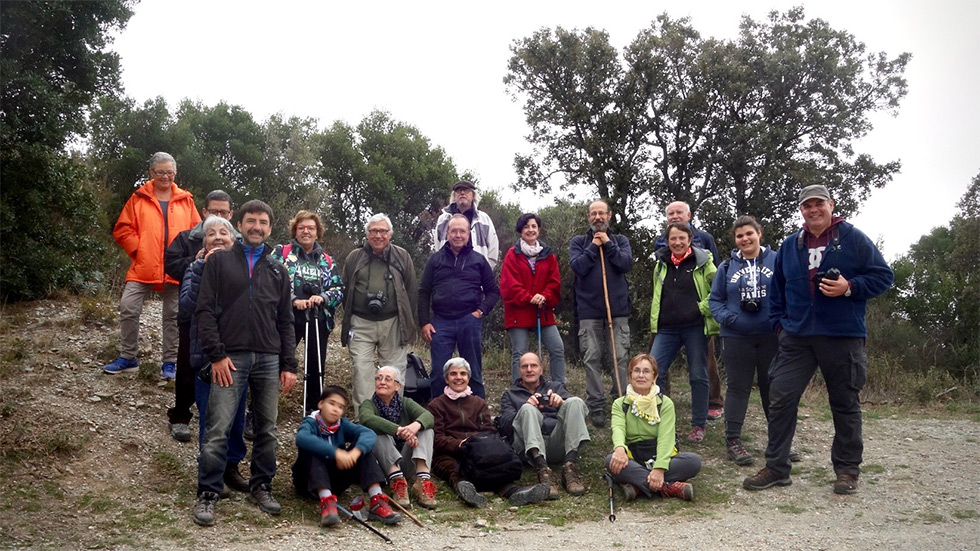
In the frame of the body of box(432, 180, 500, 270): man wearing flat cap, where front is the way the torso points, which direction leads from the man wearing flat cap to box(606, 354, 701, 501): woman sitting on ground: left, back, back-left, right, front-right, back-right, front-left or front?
front-left

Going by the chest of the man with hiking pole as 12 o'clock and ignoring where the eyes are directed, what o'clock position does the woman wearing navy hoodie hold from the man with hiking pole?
The woman wearing navy hoodie is roughly at 10 o'clock from the man with hiking pole.

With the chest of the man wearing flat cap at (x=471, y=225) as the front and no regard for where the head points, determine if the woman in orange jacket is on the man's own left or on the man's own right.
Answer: on the man's own right

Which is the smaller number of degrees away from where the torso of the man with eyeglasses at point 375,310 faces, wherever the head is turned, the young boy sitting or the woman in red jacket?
the young boy sitting

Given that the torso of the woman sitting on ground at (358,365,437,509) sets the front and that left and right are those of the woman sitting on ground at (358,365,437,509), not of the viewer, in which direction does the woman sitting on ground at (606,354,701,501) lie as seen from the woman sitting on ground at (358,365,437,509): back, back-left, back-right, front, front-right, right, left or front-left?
left

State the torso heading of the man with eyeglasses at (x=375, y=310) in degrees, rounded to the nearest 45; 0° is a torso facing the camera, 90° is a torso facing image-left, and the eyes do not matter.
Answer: approximately 0°

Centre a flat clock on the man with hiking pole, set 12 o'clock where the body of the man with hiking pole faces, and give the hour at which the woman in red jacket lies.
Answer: The woman in red jacket is roughly at 3 o'clock from the man with hiking pole.
